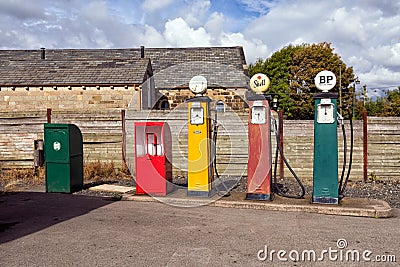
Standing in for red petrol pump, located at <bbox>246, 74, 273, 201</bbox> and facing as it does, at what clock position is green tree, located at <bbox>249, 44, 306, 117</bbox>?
The green tree is roughly at 6 o'clock from the red petrol pump.

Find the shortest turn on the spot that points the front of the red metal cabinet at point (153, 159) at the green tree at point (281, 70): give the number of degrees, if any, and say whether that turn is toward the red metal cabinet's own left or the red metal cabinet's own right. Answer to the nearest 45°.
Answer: approximately 180°

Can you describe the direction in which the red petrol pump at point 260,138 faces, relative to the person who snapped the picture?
facing the viewer

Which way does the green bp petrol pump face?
toward the camera

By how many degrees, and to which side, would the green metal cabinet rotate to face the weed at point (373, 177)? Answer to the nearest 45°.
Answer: approximately 135° to its left

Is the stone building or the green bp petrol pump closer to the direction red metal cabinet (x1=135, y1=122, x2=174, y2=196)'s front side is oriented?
the green bp petrol pump

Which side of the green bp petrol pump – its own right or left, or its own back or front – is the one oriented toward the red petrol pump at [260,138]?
right

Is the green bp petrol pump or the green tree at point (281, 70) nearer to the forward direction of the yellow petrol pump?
the green bp petrol pump

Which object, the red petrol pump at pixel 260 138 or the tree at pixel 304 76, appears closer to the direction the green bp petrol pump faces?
the red petrol pump

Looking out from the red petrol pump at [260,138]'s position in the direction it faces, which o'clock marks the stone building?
The stone building is roughly at 5 o'clock from the red petrol pump.

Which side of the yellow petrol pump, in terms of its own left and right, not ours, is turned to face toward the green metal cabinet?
right

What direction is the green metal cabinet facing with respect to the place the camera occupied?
facing the viewer and to the left of the viewer

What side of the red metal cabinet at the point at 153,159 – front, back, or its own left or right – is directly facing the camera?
front

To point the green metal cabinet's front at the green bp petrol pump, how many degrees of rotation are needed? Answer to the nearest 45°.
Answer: approximately 90° to its left
